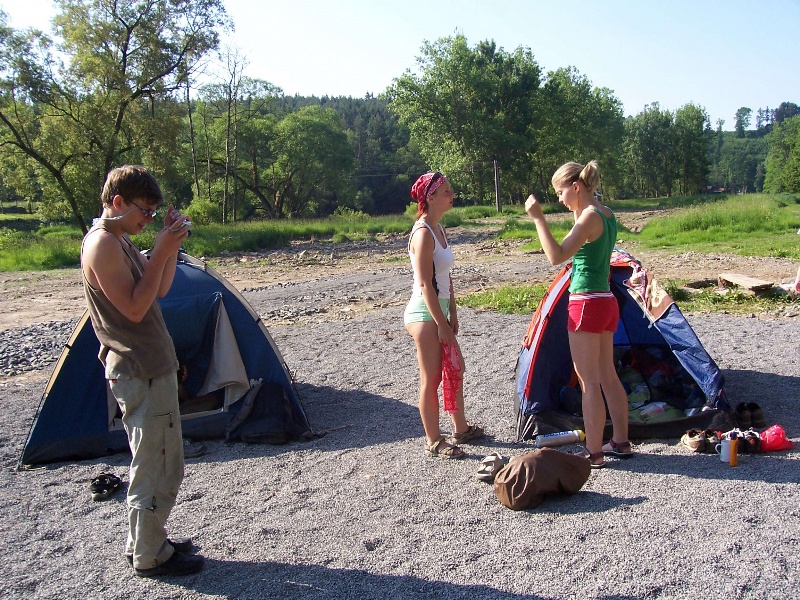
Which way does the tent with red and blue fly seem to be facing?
toward the camera

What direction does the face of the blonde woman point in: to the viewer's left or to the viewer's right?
to the viewer's left

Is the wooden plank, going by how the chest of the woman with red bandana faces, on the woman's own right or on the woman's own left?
on the woman's own left

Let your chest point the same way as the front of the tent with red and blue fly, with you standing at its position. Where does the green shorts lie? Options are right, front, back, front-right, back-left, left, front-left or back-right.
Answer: front-right

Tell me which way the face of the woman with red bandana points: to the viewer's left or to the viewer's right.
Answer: to the viewer's right

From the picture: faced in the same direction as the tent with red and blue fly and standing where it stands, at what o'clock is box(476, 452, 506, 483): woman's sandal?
The woman's sandal is roughly at 1 o'clock from the tent with red and blue fly.
